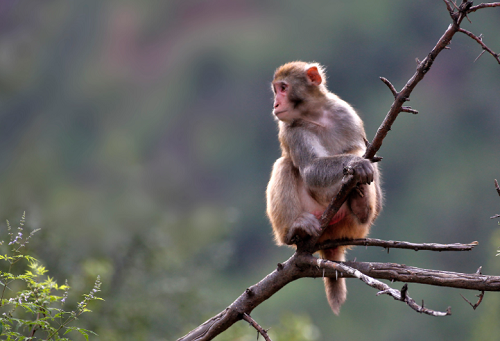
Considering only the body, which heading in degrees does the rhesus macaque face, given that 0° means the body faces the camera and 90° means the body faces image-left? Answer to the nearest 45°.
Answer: approximately 45°
